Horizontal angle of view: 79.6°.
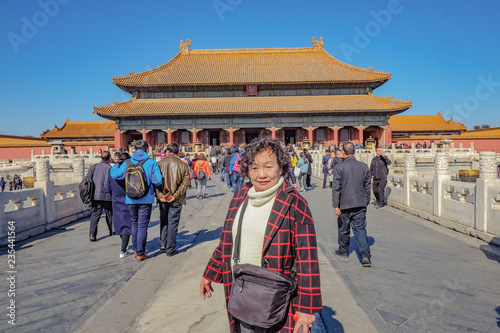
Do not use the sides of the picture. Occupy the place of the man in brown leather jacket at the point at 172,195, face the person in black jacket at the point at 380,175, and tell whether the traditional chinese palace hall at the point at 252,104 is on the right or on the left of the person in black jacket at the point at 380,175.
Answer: left

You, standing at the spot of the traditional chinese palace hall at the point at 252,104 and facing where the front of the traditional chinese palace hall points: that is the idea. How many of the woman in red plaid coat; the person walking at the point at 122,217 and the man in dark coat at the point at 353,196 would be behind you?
0

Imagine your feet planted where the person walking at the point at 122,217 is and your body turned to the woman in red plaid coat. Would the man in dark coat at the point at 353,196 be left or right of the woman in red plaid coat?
left

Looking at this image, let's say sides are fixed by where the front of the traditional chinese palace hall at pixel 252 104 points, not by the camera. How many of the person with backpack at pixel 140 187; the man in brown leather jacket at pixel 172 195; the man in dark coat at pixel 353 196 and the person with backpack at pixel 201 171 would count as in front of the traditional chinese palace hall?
4

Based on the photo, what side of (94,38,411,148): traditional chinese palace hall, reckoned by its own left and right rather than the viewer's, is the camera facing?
front

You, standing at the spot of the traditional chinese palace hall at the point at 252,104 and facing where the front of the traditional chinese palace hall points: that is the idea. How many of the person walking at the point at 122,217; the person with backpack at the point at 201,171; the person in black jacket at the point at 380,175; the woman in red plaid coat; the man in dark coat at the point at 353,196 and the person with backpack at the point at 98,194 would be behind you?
0

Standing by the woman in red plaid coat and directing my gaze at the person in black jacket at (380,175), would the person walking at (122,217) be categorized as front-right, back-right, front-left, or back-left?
front-left

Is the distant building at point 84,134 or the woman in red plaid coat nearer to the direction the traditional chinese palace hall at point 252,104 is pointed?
the woman in red plaid coat

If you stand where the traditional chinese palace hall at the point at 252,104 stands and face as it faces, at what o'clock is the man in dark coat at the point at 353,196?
The man in dark coat is roughly at 12 o'clock from the traditional chinese palace hall.

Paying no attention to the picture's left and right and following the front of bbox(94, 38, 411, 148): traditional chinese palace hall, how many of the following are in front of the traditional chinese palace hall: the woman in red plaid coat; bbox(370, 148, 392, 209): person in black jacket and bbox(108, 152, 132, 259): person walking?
3

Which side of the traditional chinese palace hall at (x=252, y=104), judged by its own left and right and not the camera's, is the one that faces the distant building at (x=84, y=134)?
right

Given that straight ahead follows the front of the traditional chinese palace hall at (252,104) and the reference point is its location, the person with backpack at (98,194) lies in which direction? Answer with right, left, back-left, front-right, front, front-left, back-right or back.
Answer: front

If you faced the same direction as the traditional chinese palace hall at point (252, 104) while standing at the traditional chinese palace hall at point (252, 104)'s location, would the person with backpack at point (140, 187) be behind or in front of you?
in front

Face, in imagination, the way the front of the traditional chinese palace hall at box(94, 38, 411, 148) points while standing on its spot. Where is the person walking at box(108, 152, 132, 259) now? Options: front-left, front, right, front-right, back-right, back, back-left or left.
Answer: front

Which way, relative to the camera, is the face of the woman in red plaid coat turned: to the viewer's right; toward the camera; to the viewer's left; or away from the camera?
toward the camera

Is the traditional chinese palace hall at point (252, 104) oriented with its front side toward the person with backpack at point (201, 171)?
yes

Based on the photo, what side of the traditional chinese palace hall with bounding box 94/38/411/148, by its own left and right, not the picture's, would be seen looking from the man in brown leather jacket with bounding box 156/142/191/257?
front

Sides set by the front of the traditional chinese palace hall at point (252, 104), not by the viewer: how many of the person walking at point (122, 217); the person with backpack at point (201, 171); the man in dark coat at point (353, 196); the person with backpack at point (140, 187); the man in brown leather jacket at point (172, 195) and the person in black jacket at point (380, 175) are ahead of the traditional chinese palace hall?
6

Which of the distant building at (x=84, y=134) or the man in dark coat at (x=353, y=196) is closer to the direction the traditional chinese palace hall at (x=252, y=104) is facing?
the man in dark coat

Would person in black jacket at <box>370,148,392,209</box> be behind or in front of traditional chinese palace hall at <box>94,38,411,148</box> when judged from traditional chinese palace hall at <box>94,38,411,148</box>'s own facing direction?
in front

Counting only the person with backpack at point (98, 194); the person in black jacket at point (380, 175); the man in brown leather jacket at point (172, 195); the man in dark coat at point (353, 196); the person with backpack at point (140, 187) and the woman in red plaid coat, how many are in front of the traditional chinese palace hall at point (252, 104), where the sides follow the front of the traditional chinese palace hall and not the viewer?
6
